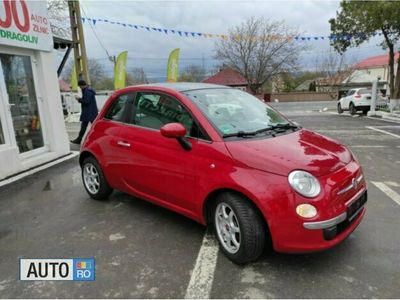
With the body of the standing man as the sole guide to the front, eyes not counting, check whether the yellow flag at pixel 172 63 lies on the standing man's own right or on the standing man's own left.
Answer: on the standing man's own right

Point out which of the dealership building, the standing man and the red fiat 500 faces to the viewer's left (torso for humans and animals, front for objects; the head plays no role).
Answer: the standing man

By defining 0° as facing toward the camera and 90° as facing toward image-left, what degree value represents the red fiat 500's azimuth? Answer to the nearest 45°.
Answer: approximately 315°

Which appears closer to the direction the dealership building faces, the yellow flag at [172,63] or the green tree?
the green tree

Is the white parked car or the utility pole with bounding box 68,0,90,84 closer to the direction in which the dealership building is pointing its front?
the white parked car

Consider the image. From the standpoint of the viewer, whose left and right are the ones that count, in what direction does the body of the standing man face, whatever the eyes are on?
facing to the left of the viewer

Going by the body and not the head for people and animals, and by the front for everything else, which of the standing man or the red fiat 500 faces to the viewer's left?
the standing man

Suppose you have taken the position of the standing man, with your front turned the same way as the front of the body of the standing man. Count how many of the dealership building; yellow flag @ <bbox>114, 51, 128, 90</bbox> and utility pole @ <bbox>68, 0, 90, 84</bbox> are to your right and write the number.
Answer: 2

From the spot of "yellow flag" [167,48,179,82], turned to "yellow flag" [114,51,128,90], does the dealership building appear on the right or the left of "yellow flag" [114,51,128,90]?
left

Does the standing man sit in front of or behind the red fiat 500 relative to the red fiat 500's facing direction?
behind

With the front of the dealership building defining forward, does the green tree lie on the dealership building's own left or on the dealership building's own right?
on the dealership building's own left

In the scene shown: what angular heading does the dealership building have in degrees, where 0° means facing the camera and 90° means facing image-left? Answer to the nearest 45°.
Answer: approximately 315°
